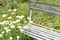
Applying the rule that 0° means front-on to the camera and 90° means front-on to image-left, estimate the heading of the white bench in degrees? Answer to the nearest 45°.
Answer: approximately 45°
